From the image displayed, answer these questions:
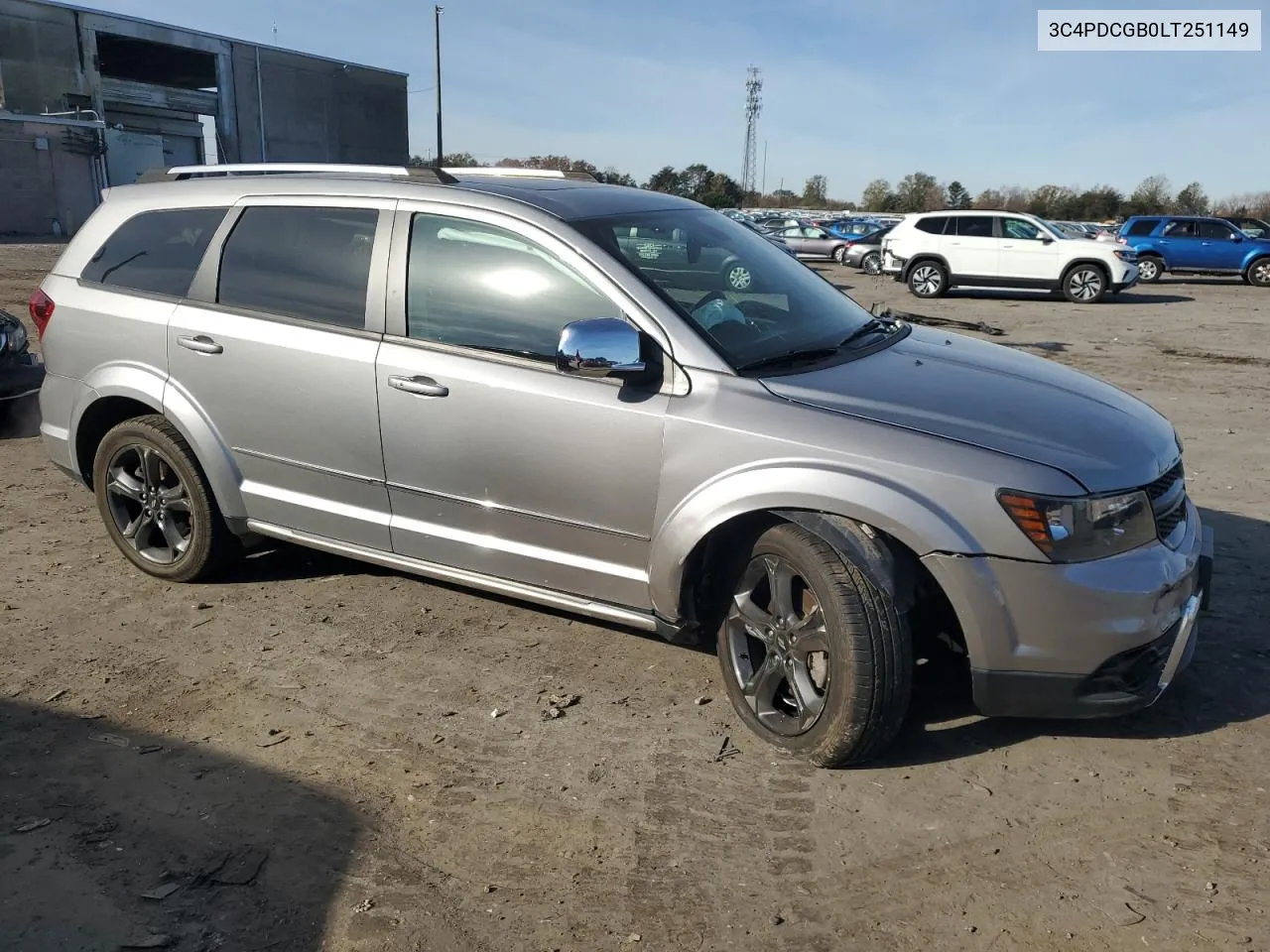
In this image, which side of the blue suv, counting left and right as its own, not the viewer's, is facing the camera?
right

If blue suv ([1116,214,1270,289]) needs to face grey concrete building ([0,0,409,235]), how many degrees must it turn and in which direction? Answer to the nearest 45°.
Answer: approximately 180°

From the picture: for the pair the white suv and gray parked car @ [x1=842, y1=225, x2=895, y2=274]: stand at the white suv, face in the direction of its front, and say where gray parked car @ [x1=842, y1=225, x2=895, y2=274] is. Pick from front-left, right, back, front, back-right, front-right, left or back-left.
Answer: back-left

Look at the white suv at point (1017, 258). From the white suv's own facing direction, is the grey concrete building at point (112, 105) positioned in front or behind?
behind

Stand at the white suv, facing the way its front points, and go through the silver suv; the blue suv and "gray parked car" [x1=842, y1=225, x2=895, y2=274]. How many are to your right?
1

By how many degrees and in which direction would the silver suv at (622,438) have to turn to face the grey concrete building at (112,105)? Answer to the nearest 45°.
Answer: approximately 180°

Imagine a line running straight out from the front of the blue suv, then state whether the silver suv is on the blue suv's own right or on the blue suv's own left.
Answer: on the blue suv's own right

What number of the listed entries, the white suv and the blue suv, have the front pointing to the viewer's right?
2

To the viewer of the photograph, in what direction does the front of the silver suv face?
facing the viewer and to the right of the viewer

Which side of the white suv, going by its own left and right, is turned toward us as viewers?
right
